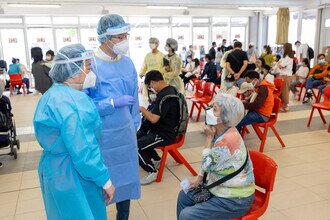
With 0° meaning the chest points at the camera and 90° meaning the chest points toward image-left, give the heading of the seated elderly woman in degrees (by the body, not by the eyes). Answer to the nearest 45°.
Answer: approximately 90°

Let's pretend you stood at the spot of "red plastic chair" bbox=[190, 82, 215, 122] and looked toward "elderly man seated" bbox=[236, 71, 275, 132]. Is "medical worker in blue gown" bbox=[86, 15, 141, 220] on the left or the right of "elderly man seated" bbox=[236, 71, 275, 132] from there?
right

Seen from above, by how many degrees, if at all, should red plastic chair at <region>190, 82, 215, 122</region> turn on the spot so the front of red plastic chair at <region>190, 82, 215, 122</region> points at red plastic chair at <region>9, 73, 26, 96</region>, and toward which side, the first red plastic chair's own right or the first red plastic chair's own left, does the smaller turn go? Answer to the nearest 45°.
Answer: approximately 90° to the first red plastic chair's own right

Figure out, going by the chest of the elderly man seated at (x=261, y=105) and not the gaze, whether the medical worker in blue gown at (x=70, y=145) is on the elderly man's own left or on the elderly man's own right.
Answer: on the elderly man's own left

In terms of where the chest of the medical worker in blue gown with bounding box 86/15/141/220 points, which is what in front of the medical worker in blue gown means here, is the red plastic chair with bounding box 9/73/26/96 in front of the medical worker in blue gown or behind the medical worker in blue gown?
behind

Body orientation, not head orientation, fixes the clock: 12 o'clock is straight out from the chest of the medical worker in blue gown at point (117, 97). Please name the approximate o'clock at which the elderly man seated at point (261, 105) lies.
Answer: The elderly man seated is roughly at 9 o'clock from the medical worker in blue gown.

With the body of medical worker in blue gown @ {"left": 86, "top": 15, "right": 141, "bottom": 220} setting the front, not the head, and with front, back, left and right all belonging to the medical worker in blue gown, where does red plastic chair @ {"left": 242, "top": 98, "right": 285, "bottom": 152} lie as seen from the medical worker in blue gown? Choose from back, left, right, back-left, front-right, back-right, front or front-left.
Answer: left

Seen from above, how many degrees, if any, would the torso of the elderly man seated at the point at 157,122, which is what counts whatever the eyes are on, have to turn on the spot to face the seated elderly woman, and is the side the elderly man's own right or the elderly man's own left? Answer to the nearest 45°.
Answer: approximately 90° to the elderly man's own left

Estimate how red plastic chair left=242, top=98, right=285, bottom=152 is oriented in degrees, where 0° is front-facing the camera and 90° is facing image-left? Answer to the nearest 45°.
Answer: approximately 90°

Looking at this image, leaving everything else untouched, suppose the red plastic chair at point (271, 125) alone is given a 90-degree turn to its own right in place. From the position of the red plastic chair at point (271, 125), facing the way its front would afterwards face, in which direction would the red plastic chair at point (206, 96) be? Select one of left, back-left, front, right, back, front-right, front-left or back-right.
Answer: front-left

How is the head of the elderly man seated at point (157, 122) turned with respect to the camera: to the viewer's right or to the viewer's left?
to the viewer's left

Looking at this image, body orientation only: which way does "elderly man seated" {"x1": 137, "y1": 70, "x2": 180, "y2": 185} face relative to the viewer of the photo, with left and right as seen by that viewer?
facing to the left of the viewer

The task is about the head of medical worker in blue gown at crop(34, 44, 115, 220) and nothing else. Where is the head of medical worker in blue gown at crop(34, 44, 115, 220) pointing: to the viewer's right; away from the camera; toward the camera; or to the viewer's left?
to the viewer's right

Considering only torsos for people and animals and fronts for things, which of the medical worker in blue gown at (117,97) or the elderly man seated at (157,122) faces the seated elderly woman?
the medical worker in blue gown

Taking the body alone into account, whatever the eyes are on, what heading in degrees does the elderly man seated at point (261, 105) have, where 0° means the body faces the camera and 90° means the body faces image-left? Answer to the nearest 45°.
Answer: approximately 90°

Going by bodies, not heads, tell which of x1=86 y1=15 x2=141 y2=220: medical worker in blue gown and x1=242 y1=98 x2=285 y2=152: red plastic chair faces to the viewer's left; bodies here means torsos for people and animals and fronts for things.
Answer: the red plastic chair

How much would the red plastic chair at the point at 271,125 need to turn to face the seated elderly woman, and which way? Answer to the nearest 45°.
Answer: approximately 90° to its left

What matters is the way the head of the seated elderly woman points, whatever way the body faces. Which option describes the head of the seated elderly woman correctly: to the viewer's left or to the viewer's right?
to the viewer's left

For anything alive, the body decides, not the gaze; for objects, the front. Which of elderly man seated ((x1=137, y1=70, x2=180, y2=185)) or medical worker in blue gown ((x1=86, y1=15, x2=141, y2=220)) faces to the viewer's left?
the elderly man seated
